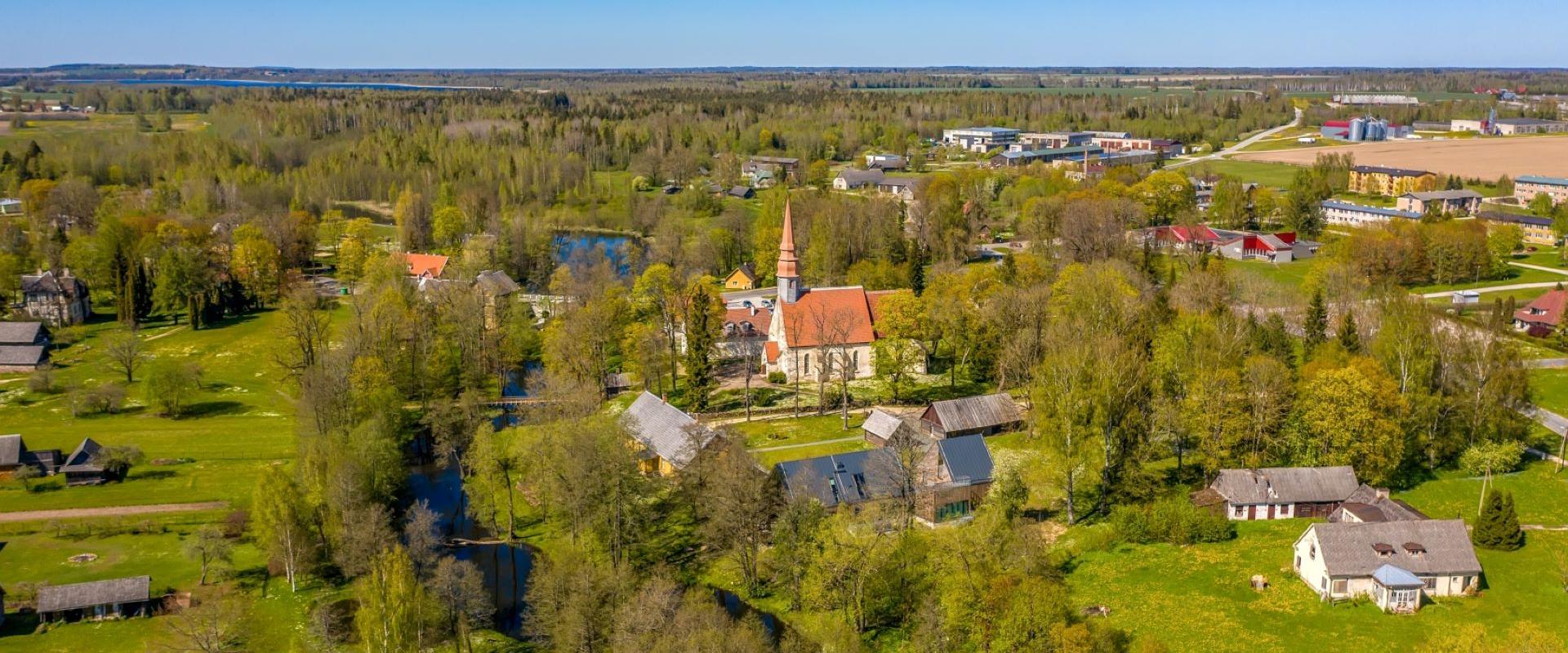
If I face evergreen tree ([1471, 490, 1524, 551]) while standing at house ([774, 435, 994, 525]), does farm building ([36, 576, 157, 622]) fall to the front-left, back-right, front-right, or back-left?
back-right

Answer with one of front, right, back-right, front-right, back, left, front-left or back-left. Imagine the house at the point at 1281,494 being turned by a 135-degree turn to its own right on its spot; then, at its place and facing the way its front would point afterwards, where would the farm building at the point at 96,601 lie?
left

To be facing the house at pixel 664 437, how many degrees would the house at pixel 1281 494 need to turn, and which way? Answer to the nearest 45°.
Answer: approximately 90° to its right

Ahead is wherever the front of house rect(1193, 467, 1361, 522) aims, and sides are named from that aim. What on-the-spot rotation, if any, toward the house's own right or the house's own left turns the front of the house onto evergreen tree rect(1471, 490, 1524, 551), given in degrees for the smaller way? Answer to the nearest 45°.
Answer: approximately 90° to the house's own left

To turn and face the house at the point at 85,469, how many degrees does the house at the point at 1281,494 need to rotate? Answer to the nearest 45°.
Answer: approximately 90° to its right

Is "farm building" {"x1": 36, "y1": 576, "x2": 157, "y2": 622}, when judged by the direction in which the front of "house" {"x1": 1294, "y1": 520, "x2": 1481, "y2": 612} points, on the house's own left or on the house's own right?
on the house's own right

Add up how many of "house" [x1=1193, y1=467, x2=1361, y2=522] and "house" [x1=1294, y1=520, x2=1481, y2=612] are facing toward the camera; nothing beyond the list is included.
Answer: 2

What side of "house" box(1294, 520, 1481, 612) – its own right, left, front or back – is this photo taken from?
front

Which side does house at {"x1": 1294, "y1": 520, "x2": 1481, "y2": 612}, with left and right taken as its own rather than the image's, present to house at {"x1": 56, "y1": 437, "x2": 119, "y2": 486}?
right

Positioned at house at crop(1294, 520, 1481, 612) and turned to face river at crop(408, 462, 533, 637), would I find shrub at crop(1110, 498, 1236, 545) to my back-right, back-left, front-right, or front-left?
front-right

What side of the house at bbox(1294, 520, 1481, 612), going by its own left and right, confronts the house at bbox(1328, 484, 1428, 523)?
back

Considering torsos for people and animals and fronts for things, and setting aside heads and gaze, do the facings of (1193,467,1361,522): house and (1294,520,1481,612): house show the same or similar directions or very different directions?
same or similar directions

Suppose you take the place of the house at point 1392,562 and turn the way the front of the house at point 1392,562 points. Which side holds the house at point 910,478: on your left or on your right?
on your right
